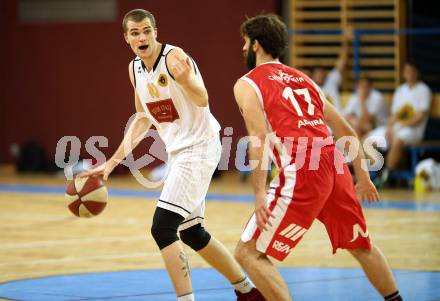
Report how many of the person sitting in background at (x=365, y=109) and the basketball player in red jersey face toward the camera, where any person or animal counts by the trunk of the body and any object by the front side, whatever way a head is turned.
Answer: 1

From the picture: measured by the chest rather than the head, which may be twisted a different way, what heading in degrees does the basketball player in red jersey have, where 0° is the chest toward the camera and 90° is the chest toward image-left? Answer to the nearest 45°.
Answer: approximately 135°

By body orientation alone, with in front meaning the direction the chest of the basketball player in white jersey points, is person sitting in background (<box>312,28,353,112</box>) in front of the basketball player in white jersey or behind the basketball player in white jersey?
behind

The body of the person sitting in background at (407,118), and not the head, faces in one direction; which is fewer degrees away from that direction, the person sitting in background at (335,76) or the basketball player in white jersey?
the basketball player in white jersey

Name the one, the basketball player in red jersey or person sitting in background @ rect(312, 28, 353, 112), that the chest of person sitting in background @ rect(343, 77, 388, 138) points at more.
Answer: the basketball player in red jersey

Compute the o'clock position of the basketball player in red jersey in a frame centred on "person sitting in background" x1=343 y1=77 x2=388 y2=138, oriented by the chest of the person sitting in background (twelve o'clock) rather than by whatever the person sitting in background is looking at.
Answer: The basketball player in red jersey is roughly at 12 o'clock from the person sitting in background.

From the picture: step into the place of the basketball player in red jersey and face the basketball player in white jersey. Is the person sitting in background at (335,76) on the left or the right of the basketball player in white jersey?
right

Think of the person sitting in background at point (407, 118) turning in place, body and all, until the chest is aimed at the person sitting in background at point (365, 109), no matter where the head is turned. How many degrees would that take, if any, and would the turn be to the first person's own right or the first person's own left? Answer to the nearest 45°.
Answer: approximately 90° to the first person's own right

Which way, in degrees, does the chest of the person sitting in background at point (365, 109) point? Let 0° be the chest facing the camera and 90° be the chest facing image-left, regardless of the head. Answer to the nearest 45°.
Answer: approximately 0°

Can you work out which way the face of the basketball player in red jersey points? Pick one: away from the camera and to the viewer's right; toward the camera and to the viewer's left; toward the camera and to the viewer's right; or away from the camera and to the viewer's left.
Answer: away from the camera and to the viewer's left
